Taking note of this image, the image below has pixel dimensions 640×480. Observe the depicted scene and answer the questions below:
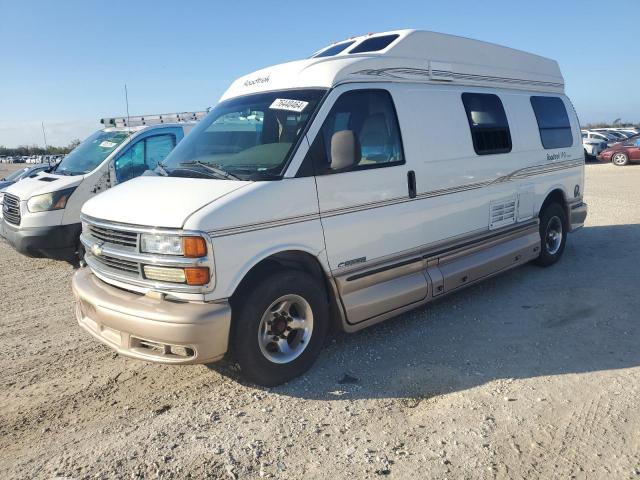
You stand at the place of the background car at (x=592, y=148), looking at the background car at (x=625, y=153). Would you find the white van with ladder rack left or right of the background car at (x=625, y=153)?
right

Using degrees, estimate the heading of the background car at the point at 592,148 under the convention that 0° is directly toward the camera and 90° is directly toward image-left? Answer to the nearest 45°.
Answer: approximately 45°

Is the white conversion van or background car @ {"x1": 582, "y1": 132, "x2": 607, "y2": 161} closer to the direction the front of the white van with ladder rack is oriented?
the white conversion van

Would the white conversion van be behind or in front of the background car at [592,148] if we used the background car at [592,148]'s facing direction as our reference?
in front

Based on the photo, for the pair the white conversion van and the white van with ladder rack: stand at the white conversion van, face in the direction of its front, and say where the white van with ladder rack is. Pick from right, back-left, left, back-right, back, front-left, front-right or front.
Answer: right

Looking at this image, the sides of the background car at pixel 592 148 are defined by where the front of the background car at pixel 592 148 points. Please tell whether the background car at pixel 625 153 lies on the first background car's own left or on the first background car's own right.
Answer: on the first background car's own left

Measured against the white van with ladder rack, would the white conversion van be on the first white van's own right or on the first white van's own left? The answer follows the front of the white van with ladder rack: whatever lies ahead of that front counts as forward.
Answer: on the first white van's own left

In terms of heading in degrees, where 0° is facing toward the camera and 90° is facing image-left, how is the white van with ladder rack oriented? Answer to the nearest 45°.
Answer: approximately 45°

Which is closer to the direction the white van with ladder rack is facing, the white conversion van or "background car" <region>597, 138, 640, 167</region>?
the white conversion van

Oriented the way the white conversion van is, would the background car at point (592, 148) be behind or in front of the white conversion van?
behind

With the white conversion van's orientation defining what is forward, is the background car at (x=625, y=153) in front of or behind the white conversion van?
behind

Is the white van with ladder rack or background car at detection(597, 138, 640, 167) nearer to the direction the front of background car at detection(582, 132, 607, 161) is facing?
the white van with ladder rack

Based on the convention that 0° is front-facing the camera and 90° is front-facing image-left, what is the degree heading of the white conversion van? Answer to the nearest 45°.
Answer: approximately 45°
